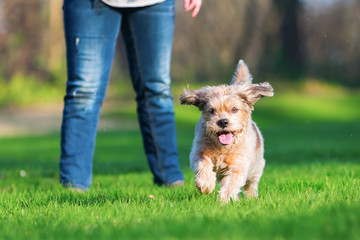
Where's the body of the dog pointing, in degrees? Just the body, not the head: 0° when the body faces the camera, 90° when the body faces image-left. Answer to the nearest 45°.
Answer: approximately 0°
